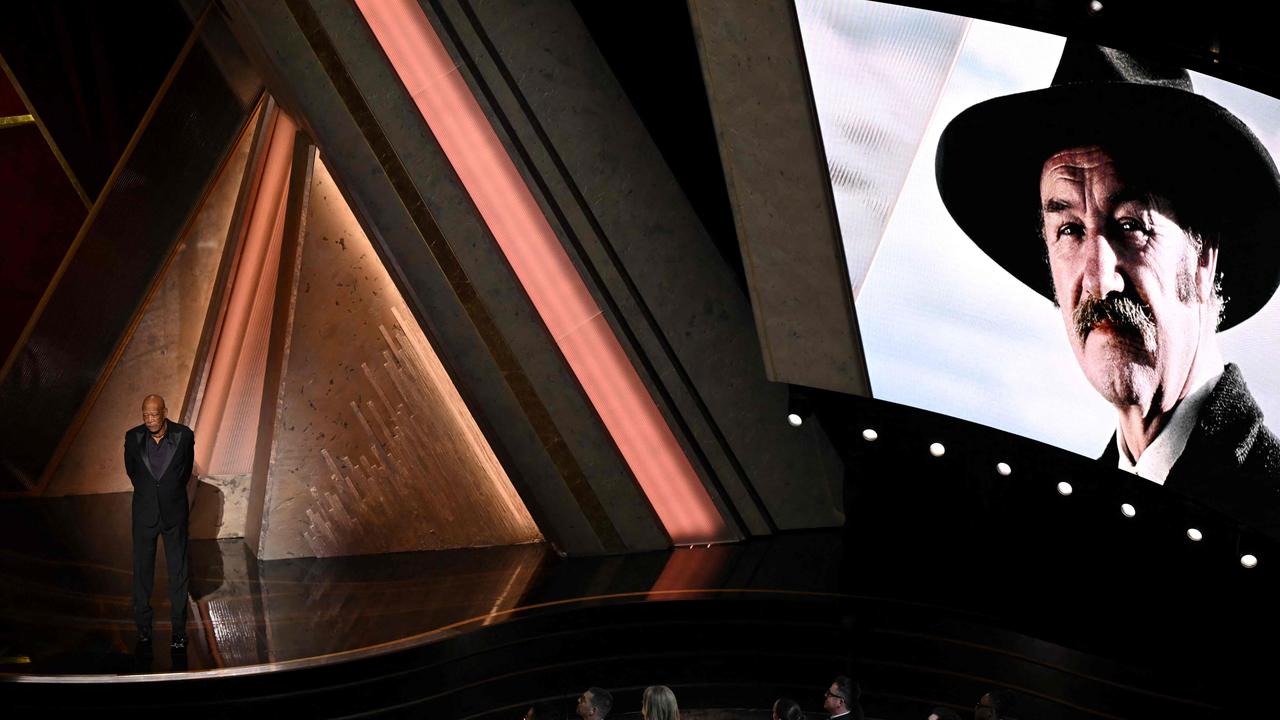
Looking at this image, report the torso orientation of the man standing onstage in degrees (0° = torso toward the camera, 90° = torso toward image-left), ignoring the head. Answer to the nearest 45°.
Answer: approximately 0°
